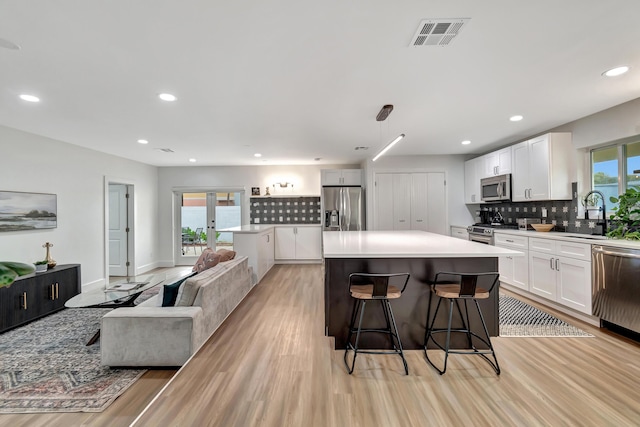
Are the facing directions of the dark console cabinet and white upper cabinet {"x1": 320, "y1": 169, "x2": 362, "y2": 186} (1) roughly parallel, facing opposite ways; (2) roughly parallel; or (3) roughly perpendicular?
roughly perpendicular

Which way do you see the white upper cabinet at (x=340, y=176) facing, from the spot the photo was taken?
facing the viewer

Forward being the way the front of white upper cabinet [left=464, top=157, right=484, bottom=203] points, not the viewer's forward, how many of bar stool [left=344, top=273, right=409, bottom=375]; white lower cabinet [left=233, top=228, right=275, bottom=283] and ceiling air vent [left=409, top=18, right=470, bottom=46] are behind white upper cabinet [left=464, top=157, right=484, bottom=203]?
0

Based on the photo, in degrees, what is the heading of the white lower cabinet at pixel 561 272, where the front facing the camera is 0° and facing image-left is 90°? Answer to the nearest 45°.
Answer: approximately 45°

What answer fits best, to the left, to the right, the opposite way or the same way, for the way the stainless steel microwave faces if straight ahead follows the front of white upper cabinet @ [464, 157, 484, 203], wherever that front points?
the same way

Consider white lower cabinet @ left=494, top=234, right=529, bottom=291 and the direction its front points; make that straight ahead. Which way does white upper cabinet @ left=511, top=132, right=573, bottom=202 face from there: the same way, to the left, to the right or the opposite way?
the same way

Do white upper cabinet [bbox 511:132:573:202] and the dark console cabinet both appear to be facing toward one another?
yes

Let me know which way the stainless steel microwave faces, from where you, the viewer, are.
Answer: facing the viewer and to the left of the viewer

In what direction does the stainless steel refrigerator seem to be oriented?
toward the camera

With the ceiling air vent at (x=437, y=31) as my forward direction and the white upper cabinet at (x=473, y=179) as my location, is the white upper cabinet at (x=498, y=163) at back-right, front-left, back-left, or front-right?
front-left

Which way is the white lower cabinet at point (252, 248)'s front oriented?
to the viewer's right

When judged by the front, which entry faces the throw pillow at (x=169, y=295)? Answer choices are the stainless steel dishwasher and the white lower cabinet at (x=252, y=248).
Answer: the stainless steel dishwasher

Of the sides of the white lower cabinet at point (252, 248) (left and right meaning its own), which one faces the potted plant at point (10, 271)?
right

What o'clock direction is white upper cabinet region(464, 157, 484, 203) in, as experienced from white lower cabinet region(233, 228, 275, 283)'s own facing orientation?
The white upper cabinet is roughly at 12 o'clock from the white lower cabinet.

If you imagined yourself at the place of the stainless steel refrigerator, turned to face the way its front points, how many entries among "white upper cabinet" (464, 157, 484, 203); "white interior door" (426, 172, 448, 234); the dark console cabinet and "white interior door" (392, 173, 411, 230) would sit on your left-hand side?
3

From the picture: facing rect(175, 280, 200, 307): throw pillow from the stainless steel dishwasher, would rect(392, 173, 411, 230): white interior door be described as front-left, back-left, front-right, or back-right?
front-right

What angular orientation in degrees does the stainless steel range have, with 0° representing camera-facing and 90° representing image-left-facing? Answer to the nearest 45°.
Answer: approximately 45°

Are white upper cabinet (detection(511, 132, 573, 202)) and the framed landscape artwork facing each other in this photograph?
yes

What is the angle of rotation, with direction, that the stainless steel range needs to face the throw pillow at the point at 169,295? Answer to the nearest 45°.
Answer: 0° — it already faces it

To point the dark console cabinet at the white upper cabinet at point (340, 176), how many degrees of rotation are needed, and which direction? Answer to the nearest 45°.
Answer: approximately 45° to its left

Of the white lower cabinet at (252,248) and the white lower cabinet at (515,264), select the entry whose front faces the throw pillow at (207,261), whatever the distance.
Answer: the white lower cabinet at (515,264)
